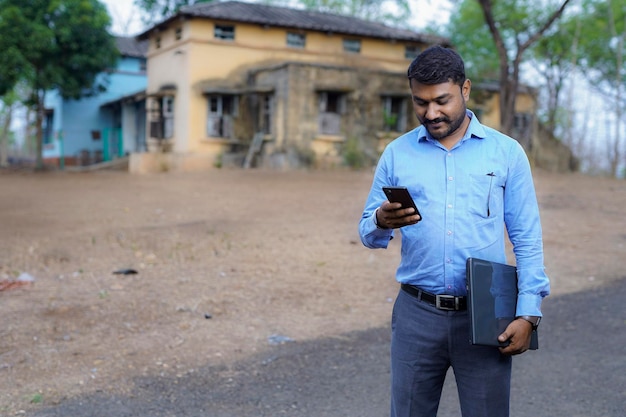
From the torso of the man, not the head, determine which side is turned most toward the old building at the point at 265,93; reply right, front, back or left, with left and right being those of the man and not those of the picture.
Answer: back

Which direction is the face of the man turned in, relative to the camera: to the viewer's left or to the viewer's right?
to the viewer's left

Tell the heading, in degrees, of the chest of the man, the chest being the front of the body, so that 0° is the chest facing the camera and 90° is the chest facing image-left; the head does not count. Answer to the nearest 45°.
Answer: approximately 0°
